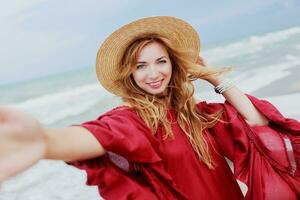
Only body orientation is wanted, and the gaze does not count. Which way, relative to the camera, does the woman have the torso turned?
toward the camera

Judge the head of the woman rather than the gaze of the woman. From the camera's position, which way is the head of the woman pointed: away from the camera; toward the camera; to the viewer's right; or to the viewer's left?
toward the camera
